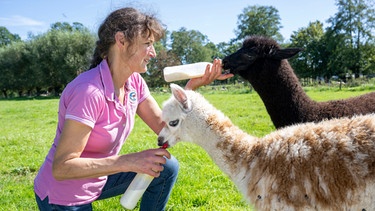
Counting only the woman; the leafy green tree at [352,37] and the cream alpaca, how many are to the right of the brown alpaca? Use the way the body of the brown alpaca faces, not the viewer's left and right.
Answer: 1

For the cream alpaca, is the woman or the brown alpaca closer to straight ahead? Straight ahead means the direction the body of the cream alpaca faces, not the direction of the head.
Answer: the woman

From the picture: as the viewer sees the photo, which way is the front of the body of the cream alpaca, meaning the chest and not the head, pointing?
to the viewer's left

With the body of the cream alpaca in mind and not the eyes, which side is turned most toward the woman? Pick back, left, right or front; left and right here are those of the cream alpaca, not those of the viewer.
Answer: front

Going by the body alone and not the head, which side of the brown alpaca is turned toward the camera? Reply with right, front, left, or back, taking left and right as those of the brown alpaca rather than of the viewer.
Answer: left

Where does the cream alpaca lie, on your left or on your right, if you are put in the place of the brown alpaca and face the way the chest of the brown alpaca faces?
on your left

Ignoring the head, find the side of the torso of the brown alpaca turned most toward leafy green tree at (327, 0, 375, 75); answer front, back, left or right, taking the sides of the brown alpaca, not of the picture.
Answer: right

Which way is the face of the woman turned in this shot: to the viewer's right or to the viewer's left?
to the viewer's right

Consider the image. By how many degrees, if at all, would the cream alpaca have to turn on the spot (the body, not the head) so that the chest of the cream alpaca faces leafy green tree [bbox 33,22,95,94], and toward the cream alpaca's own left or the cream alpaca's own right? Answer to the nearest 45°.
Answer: approximately 45° to the cream alpaca's own right

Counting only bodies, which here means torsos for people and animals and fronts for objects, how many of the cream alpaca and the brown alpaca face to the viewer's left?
2

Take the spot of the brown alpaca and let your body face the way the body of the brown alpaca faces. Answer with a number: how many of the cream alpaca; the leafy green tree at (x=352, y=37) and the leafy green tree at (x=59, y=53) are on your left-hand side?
1
